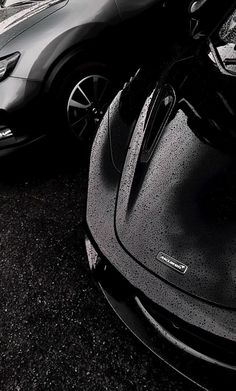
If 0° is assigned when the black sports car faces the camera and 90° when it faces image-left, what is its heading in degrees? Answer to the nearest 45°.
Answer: approximately 45°

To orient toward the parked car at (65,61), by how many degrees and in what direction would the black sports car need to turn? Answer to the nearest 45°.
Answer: approximately 135° to its right

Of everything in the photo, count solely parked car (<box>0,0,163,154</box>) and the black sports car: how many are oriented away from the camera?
0

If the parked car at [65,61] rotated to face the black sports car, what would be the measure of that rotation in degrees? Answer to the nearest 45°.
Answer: approximately 45° to its left

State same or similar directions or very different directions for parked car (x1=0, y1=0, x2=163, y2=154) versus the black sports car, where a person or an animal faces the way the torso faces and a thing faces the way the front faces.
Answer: same or similar directions

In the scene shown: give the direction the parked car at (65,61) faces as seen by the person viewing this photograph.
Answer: facing the viewer and to the left of the viewer
